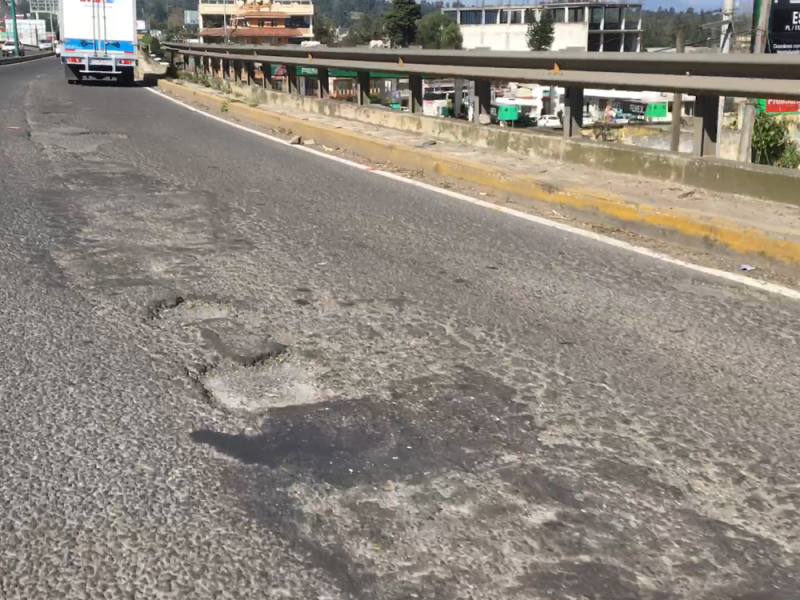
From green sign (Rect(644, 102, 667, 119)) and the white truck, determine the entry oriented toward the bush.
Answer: the green sign

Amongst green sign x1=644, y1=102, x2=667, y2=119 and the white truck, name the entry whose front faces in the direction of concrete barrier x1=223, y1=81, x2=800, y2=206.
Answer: the green sign

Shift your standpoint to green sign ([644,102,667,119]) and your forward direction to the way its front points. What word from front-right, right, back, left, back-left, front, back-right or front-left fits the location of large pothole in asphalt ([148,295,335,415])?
front

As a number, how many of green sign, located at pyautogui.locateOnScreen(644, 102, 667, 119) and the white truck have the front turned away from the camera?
1

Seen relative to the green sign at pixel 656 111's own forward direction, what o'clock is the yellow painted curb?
The yellow painted curb is roughly at 12 o'clock from the green sign.

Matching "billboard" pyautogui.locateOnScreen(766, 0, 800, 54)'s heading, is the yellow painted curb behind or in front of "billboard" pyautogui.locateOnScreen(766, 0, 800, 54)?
in front

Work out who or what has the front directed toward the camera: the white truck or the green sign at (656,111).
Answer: the green sign

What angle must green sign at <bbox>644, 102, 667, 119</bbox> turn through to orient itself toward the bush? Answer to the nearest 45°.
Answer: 0° — it already faces it

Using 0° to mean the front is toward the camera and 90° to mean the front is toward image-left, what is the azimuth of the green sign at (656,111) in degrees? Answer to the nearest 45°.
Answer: approximately 0°

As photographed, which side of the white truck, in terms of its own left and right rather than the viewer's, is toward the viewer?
back

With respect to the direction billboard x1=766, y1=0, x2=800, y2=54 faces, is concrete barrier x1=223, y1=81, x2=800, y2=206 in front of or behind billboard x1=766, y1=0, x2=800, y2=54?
in front

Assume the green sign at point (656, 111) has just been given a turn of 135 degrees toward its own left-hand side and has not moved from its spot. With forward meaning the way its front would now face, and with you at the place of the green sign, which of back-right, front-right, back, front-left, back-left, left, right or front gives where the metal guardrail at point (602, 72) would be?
back-right

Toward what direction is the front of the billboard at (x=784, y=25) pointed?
toward the camera

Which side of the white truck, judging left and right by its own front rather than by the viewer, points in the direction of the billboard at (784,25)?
right

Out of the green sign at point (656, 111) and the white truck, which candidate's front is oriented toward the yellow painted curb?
the green sign

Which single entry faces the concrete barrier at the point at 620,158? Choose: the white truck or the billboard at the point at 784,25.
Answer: the billboard

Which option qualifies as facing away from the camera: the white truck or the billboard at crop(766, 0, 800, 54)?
the white truck
